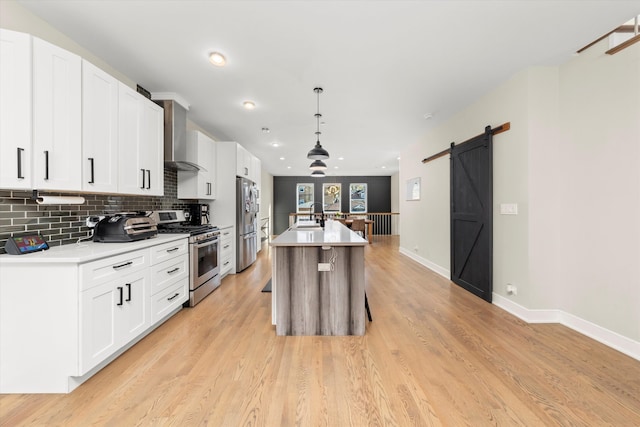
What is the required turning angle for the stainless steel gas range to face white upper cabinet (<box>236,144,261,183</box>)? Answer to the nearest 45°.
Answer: approximately 90° to its left

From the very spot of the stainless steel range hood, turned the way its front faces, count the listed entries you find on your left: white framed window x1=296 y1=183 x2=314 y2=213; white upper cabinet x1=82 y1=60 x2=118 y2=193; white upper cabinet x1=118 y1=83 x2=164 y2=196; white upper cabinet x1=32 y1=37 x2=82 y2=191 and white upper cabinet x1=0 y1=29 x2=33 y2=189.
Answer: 1

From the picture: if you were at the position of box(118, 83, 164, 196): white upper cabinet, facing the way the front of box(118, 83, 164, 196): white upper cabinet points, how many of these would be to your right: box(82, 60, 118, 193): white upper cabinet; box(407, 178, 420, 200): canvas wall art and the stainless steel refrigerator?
1

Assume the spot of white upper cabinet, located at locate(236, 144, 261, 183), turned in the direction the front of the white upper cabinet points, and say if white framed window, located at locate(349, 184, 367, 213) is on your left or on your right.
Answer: on your left

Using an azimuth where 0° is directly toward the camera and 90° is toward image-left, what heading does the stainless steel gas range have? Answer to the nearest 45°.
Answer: approximately 315°

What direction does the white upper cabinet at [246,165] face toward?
to the viewer's right

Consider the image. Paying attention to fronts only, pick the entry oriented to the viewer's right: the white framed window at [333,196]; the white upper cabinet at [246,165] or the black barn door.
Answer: the white upper cabinet

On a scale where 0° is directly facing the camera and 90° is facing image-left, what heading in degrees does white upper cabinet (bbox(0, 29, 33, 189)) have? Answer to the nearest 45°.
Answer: approximately 315°

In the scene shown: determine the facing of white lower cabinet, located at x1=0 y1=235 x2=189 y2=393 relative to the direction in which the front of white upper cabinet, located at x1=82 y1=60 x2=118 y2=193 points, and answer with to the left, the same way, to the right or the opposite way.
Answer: the same way

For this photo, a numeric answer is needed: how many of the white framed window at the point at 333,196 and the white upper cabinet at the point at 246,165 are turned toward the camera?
1

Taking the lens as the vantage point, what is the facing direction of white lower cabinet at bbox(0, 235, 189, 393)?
facing the viewer and to the right of the viewer

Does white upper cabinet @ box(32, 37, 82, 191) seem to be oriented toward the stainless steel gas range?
no

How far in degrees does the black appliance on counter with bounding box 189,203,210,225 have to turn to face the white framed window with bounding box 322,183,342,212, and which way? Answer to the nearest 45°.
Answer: approximately 90° to its left

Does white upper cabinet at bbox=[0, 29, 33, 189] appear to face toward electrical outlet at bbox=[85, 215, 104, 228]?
no

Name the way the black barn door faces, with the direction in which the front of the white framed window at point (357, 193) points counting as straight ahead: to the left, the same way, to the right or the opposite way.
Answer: to the right

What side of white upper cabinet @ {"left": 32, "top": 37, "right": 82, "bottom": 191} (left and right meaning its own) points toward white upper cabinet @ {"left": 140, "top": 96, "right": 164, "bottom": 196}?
left

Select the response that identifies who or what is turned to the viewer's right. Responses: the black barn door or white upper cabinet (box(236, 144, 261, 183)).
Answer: the white upper cabinet

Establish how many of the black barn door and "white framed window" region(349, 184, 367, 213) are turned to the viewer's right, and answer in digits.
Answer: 0

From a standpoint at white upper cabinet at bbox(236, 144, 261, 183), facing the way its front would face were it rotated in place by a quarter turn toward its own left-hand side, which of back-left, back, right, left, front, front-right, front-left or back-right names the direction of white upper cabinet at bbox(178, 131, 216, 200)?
back-left

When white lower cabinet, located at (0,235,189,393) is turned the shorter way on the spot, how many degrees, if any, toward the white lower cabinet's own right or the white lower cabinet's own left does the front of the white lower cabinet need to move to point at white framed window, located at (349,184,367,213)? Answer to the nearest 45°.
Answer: approximately 90° to the white lower cabinet's own left
